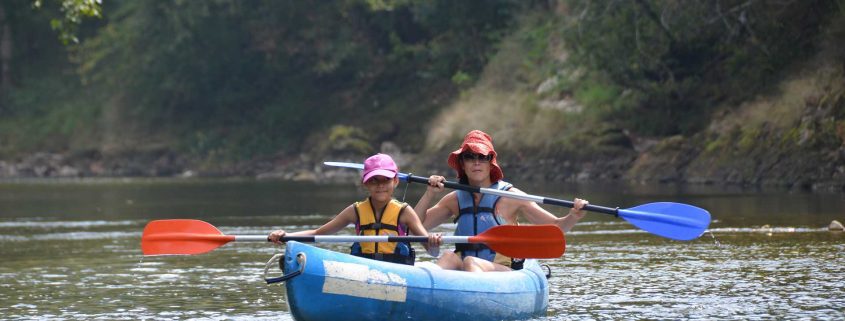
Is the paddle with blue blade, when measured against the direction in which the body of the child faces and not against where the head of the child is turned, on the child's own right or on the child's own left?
on the child's own left

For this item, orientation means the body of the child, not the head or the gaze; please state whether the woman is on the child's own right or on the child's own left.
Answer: on the child's own left

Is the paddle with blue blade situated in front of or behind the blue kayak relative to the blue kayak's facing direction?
behind

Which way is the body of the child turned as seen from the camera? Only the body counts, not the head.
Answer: toward the camera
